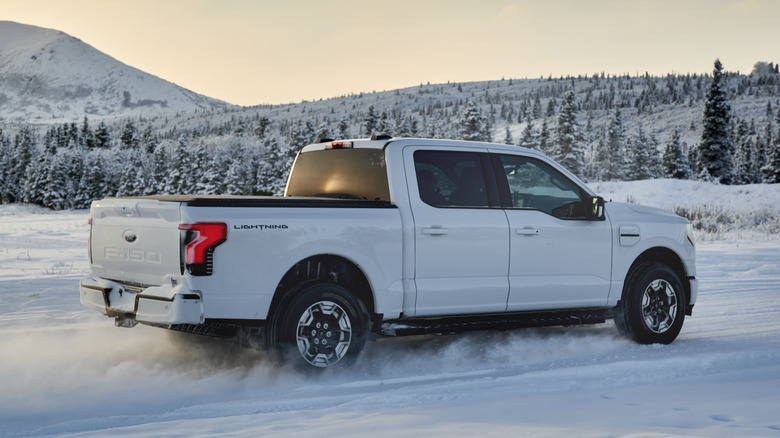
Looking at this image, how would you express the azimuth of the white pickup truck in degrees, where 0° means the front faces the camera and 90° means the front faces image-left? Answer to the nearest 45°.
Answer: approximately 225°
